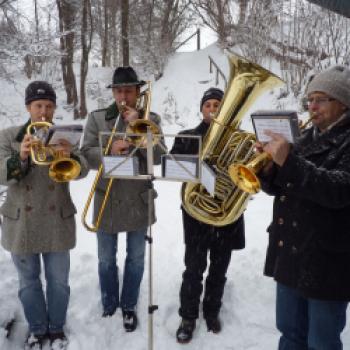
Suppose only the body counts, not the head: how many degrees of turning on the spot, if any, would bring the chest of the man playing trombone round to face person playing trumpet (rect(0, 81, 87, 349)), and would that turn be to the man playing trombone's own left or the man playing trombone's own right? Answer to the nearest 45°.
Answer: approximately 45° to the man playing trombone's own right

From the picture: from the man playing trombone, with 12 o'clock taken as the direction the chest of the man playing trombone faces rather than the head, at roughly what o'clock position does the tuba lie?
The tuba is roughly at 10 o'clock from the man playing trombone.

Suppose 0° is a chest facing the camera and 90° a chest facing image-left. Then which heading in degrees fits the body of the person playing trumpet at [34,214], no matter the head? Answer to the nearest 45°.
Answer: approximately 0°

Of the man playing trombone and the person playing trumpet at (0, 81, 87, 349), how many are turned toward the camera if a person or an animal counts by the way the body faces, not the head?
2

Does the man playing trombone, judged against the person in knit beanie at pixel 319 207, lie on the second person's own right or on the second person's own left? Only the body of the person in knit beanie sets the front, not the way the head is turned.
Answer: on the second person's own right

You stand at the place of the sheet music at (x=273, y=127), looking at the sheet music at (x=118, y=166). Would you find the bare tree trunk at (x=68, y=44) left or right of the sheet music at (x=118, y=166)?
right

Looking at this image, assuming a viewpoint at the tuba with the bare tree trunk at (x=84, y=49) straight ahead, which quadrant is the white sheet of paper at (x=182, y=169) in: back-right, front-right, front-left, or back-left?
back-left

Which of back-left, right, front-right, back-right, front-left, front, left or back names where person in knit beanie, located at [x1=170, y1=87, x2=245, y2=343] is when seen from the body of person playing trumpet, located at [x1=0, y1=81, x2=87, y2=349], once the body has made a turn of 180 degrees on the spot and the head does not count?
right
